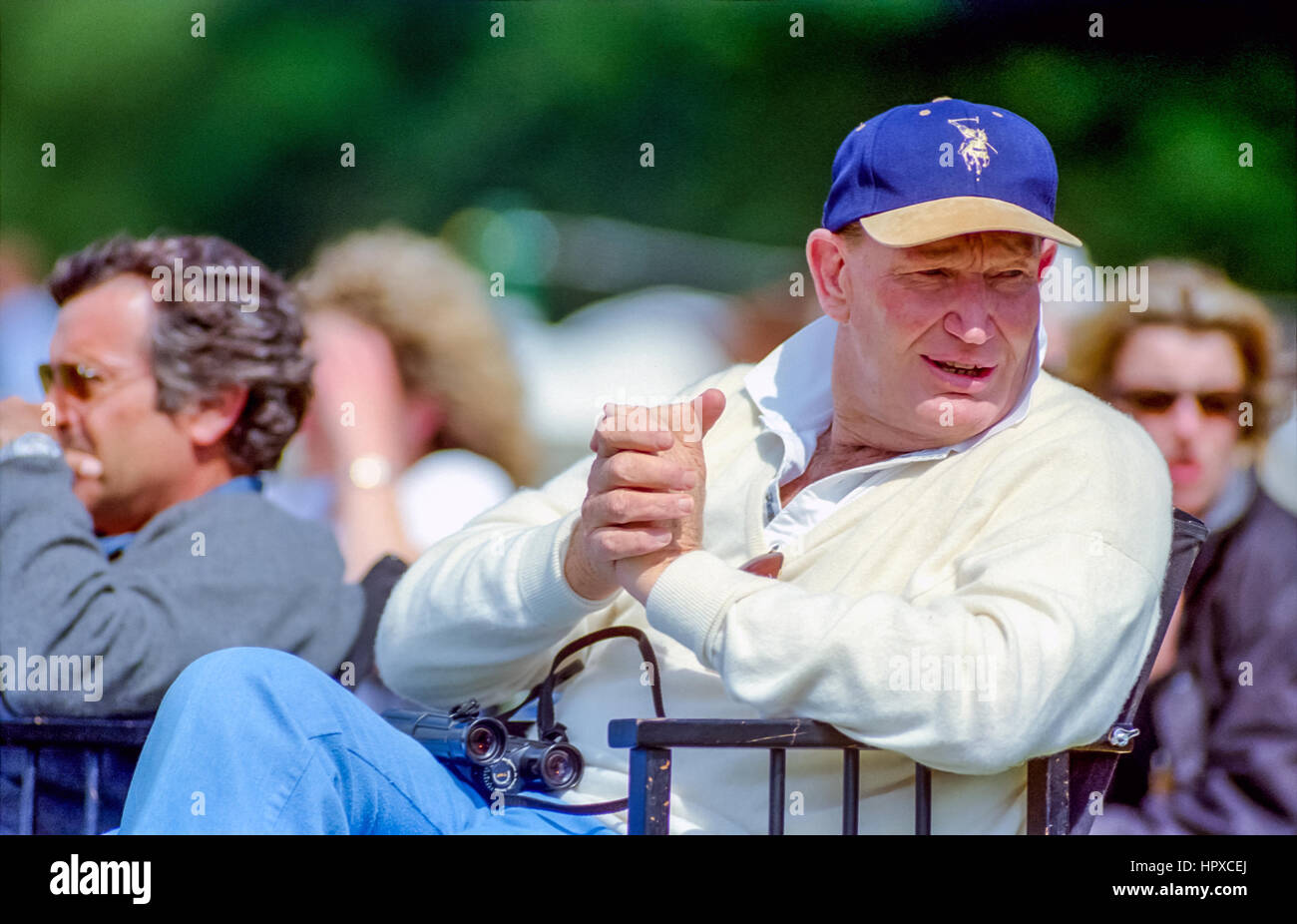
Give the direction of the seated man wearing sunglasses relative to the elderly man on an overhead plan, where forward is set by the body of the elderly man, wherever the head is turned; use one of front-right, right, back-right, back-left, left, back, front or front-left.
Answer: right

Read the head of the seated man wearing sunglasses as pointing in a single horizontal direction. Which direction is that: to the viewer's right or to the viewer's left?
to the viewer's left

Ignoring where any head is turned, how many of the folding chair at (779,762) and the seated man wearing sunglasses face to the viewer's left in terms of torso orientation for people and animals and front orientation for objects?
2

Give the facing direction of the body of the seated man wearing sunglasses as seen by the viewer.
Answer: to the viewer's left

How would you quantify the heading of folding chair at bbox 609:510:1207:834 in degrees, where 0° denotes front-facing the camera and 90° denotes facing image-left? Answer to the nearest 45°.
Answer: approximately 90°

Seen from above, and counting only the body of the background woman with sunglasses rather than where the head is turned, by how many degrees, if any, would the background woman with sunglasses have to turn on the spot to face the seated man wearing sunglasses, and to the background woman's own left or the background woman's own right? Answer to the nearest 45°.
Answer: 0° — they already face them

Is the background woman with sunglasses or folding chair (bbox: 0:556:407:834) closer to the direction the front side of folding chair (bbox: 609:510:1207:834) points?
the folding chair

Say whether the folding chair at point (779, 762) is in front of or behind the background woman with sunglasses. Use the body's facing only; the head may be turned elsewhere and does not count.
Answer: in front
